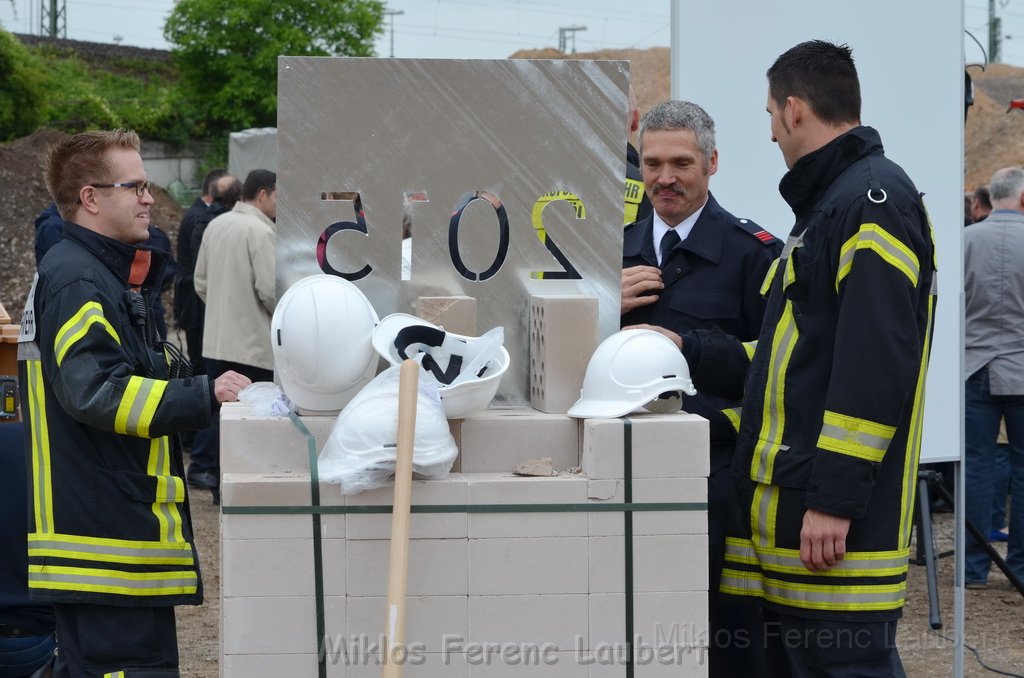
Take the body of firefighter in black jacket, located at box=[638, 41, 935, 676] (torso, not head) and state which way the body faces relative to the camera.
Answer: to the viewer's left

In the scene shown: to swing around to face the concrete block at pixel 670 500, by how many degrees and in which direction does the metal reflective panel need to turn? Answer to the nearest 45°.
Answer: approximately 135° to its right

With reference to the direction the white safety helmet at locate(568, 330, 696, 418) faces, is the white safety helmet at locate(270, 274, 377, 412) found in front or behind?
in front

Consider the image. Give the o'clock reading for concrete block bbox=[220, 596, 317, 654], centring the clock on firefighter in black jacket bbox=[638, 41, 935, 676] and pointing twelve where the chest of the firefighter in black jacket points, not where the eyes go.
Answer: The concrete block is roughly at 11 o'clock from the firefighter in black jacket.

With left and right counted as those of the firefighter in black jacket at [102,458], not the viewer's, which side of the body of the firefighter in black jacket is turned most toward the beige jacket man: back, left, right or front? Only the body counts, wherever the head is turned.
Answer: left

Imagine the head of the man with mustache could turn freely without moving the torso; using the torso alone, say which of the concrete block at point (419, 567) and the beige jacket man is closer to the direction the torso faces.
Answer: the concrete block

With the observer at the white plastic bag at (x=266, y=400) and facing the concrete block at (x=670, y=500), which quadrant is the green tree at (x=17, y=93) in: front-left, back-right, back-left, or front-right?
back-left

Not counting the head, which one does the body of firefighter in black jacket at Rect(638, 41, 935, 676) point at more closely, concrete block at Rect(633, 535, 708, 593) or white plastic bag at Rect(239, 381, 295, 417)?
the white plastic bag

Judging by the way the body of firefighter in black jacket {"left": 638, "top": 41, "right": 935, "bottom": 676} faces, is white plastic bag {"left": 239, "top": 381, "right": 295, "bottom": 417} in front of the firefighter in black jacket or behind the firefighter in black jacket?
in front

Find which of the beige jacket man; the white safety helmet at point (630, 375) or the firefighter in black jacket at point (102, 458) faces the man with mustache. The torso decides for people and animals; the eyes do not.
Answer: the firefighter in black jacket

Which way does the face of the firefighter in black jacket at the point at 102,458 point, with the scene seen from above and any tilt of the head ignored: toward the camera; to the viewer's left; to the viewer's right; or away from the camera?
to the viewer's right

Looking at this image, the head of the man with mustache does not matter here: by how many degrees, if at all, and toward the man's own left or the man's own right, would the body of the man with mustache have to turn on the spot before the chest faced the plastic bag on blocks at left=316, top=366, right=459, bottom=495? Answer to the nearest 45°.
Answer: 0° — they already face it

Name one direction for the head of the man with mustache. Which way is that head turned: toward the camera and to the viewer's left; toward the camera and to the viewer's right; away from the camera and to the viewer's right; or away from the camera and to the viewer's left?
toward the camera and to the viewer's left

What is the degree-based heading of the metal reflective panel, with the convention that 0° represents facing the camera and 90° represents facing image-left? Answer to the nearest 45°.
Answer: approximately 180°

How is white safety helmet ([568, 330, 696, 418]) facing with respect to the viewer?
to the viewer's left
